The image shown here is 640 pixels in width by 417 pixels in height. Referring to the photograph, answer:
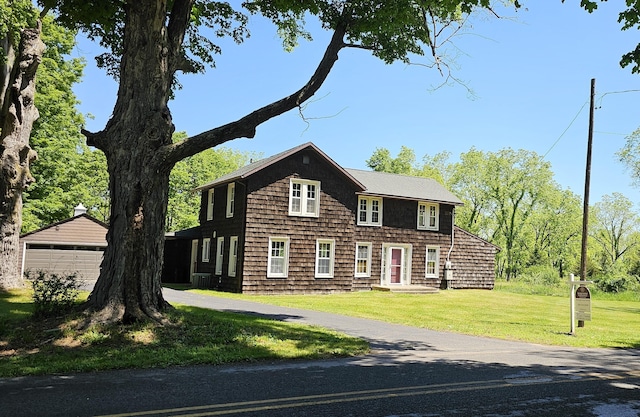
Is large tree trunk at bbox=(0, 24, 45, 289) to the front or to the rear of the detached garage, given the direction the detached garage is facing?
to the front

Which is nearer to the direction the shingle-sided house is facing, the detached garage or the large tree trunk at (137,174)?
the large tree trunk

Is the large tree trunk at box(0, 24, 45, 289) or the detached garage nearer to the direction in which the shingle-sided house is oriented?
the large tree trunk

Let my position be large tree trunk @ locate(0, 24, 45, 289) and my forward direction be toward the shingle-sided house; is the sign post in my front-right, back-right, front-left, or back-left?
front-right

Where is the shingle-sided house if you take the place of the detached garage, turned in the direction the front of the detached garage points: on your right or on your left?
on your left

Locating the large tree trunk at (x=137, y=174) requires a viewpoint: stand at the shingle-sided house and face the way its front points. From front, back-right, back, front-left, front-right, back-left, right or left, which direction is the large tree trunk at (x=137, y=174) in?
front

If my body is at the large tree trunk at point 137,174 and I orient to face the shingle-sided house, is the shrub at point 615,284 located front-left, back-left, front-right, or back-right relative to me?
front-right

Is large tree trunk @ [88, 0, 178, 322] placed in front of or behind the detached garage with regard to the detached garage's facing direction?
in front

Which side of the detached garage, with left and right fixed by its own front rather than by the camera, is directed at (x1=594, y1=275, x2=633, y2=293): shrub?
left

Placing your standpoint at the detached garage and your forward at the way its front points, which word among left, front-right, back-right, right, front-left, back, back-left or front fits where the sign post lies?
front-left

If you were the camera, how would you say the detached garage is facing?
facing the viewer

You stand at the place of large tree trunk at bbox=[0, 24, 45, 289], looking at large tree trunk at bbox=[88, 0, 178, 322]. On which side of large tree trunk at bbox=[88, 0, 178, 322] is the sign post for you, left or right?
left
